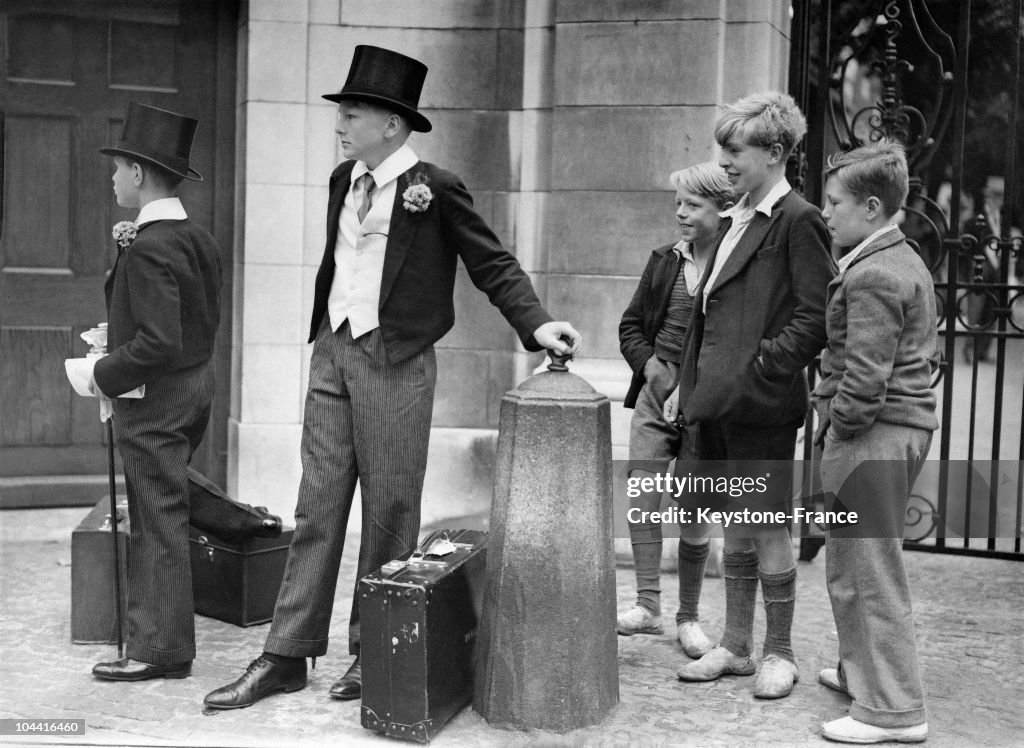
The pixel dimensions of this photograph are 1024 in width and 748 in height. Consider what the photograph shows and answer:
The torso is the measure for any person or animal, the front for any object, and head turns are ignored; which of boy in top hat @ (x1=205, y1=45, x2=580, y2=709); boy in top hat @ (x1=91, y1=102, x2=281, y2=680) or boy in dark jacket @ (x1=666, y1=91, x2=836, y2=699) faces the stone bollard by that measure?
the boy in dark jacket

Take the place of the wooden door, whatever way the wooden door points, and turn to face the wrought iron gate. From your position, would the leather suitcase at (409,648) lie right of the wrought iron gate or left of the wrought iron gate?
right

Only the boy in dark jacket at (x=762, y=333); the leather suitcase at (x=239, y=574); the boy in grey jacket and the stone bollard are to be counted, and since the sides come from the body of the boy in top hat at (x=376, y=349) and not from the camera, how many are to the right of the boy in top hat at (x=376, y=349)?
1

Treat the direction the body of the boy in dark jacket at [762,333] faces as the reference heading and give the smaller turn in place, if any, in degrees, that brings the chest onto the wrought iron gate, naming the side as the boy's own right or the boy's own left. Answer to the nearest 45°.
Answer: approximately 135° to the boy's own right

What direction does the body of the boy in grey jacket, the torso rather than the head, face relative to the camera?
to the viewer's left

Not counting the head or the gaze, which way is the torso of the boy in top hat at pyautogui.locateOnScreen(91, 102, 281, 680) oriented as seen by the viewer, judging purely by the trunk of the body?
to the viewer's left

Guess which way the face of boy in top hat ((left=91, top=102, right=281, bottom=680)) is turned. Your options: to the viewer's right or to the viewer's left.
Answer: to the viewer's left

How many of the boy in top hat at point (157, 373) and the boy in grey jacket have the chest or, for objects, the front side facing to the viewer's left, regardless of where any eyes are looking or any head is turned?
2

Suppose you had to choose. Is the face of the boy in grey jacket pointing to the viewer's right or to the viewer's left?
to the viewer's left

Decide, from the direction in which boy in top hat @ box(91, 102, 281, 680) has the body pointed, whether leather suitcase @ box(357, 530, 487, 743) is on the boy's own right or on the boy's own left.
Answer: on the boy's own left

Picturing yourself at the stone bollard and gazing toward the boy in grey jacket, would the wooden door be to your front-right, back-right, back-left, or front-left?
back-left

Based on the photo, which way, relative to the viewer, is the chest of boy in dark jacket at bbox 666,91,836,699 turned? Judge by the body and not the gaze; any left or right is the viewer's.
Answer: facing the viewer and to the left of the viewer

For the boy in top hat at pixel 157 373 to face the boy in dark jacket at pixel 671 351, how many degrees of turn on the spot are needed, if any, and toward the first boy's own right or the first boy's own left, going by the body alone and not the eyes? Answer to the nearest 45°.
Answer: approximately 180°

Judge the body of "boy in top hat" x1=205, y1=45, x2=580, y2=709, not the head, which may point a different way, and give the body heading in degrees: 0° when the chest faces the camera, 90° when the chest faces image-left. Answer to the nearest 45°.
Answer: approximately 45°

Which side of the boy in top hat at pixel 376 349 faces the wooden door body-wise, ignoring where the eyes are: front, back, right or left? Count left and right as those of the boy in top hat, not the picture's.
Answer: right
